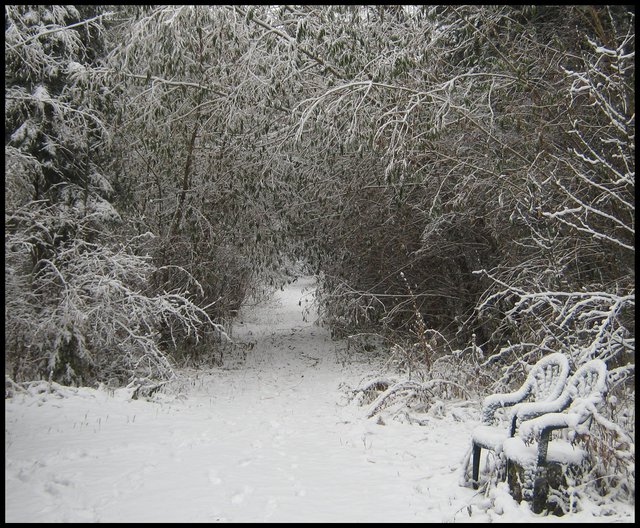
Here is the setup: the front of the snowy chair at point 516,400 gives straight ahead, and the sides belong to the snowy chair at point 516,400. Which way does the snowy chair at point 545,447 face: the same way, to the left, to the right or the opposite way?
the same way

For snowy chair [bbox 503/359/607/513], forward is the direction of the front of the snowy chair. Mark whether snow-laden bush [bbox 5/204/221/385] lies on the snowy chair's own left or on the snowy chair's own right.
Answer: on the snowy chair's own right

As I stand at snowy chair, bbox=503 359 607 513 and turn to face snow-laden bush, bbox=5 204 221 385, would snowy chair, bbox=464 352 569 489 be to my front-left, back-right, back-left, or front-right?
front-right

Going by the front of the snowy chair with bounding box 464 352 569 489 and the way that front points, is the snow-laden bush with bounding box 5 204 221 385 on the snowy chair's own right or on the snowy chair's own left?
on the snowy chair's own right

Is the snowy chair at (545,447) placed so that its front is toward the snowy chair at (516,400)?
no

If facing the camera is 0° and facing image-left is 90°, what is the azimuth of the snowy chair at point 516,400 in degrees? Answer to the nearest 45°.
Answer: approximately 45°

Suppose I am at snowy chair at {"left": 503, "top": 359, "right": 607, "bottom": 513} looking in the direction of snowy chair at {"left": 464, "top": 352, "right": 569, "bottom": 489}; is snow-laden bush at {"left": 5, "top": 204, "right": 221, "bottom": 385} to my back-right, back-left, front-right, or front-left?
front-left

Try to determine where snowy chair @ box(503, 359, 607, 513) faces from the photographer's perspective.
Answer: facing the viewer and to the left of the viewer

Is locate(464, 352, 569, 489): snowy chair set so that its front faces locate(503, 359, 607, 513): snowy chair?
no

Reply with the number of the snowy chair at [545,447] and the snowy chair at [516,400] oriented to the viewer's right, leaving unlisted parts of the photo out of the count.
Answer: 0

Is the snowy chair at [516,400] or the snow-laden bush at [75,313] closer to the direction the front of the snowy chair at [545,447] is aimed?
the snow-laden bush
